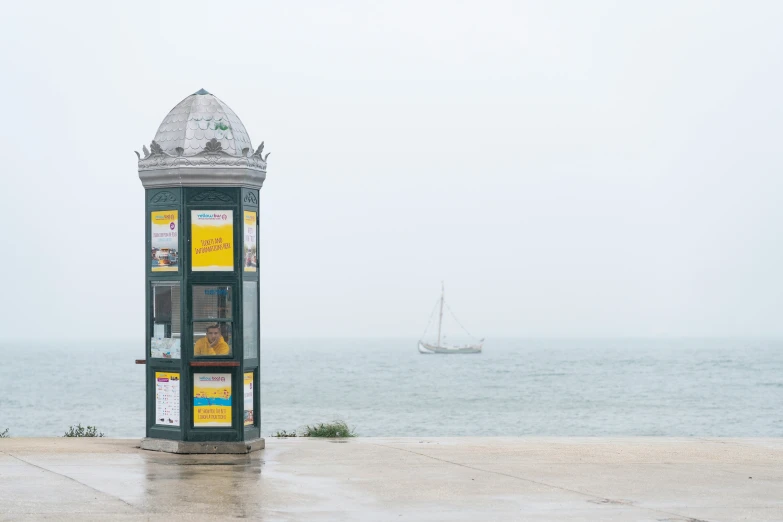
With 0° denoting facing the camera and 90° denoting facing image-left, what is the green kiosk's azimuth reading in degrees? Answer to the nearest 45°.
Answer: approximately 0°
